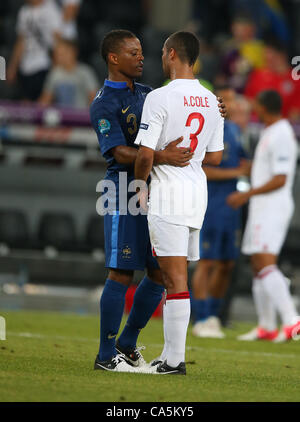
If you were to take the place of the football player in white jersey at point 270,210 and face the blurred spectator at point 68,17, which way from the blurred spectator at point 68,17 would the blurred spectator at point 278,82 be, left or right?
right

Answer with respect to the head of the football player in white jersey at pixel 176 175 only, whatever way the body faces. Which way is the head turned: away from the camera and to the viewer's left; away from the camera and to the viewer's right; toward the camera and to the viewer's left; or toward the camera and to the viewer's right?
away from the camera and to the viewer's left

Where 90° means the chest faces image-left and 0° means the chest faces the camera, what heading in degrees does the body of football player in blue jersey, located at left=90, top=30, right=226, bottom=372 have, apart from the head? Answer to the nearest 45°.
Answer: approximately 315°

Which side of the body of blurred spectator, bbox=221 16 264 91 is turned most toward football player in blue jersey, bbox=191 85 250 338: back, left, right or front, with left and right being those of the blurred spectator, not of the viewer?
front

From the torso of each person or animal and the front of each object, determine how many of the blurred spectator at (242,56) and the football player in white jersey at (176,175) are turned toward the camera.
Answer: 1

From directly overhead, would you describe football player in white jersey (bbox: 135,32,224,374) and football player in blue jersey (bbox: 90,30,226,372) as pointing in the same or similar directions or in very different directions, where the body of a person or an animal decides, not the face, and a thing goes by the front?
very different directions

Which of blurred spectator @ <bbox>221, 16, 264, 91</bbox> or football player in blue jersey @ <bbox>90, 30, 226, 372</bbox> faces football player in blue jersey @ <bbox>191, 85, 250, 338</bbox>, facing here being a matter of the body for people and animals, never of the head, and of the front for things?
the blurred spectator

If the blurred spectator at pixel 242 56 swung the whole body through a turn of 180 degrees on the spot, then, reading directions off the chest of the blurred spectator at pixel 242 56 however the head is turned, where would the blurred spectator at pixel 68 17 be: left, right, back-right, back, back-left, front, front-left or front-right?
left

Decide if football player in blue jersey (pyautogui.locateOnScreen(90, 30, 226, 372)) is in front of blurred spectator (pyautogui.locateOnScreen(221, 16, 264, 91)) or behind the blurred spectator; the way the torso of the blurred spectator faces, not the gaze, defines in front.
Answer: in front

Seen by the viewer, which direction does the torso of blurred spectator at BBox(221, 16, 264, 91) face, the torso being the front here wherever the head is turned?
toward the camera

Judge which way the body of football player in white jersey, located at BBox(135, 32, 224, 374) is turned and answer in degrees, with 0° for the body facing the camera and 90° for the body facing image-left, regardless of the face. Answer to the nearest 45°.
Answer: approximately 135°
